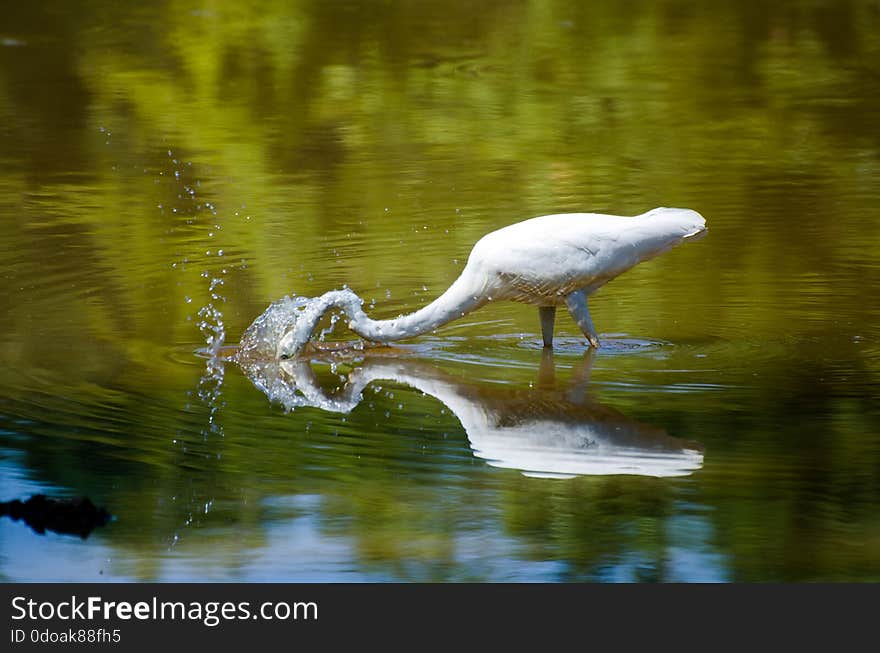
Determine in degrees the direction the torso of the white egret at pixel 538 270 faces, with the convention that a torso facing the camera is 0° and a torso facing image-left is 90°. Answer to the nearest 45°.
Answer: approximately 90°
